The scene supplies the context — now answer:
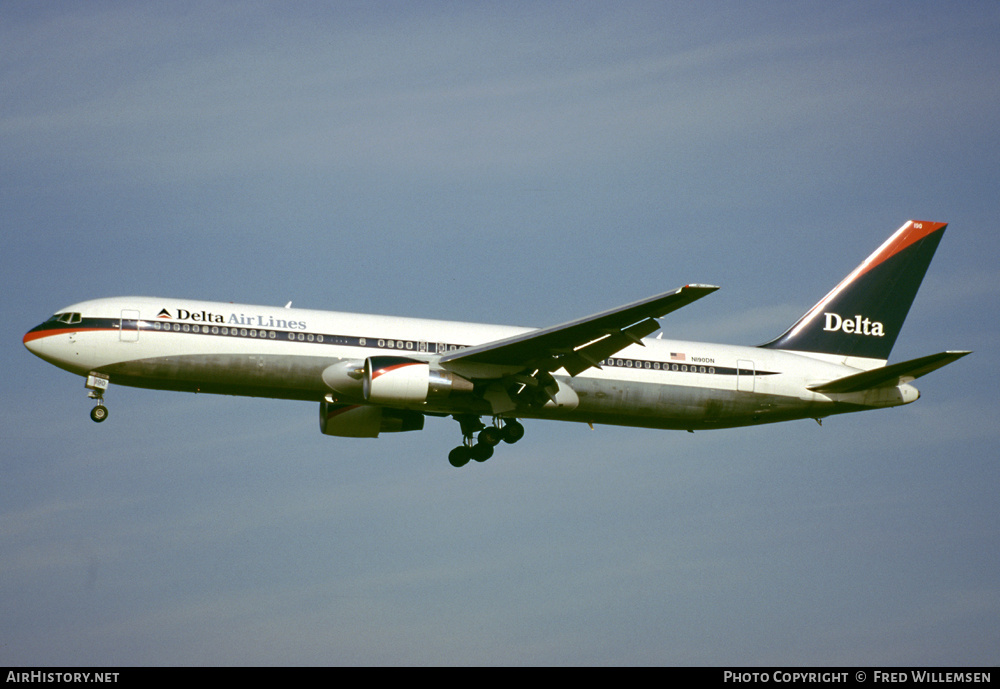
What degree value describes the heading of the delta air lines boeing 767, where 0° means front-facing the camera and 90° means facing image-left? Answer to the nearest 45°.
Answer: approximately 90°
